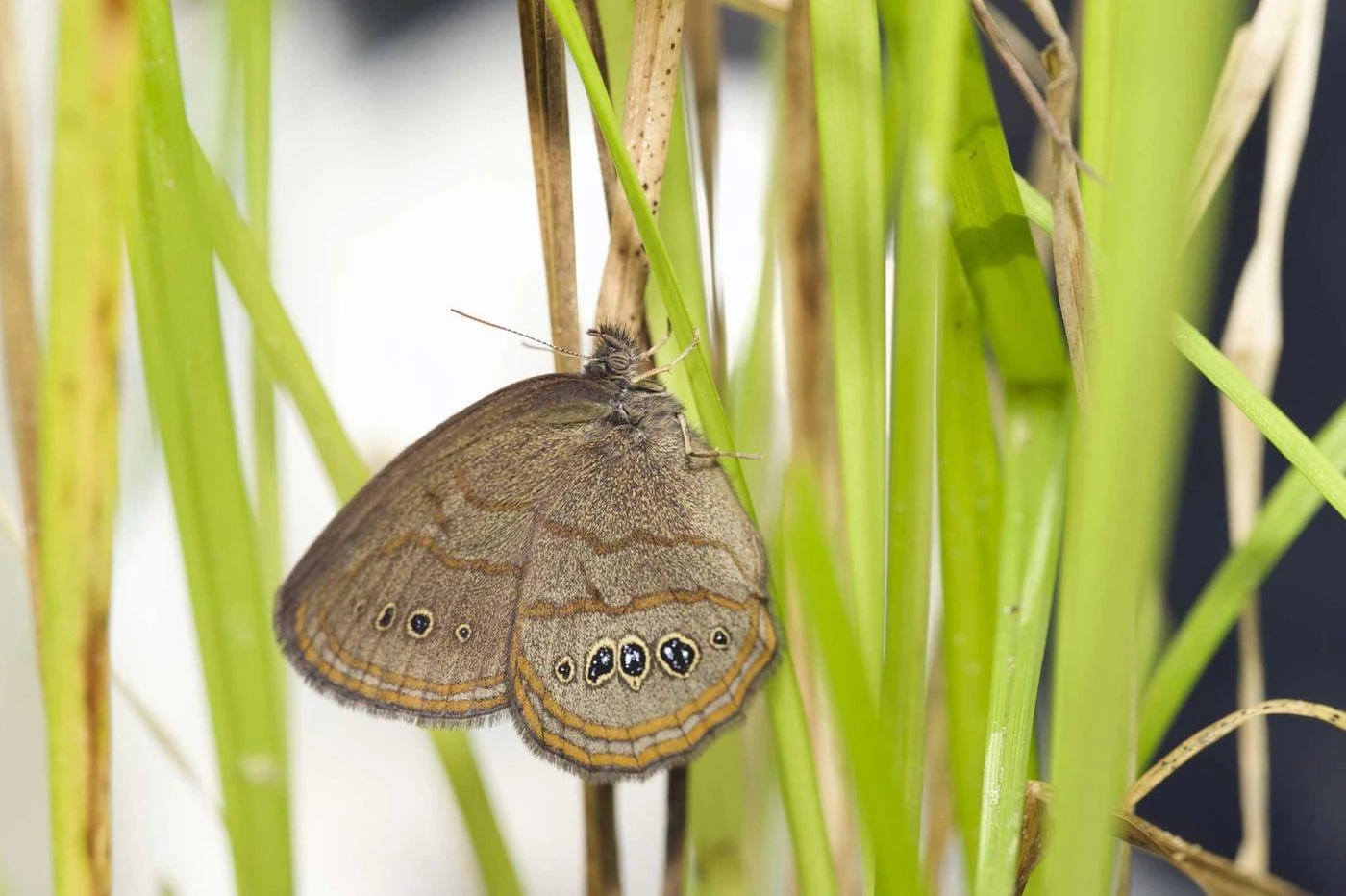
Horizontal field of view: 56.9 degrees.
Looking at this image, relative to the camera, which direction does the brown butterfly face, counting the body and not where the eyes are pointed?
to the viewer's left
